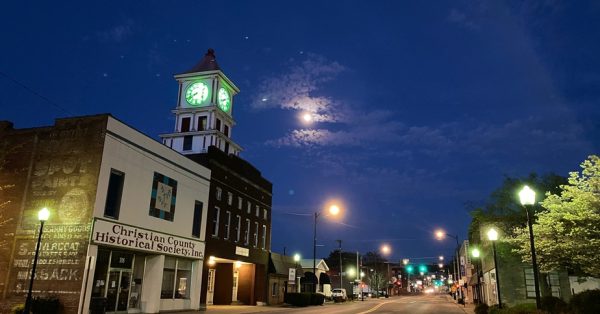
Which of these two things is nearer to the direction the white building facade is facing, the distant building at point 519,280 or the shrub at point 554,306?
the shrub

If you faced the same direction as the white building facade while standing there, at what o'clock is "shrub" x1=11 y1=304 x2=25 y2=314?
The shrub is roughly at 3 o'clock from the white building facade.

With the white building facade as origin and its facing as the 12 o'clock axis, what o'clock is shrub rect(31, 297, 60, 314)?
The shrub is roughly at 3 o'clock from the white building facade.

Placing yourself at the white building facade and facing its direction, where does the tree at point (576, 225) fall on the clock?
The tree is roughly at 12 o'clock from the white building facade.

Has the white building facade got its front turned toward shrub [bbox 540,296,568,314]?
yes

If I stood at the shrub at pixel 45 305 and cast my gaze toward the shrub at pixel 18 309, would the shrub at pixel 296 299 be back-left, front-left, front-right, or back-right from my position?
back-right

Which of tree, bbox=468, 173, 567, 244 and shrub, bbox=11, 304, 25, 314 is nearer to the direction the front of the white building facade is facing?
the tree

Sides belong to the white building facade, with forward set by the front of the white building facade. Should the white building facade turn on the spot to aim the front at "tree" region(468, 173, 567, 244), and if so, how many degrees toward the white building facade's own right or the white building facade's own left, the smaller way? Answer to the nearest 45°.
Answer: approximately 45° to the white building facade's own left

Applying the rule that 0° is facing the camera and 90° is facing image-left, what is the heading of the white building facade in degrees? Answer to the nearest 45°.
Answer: approximately 315°

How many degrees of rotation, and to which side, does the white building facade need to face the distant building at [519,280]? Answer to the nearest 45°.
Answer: approximately 45° to its left
